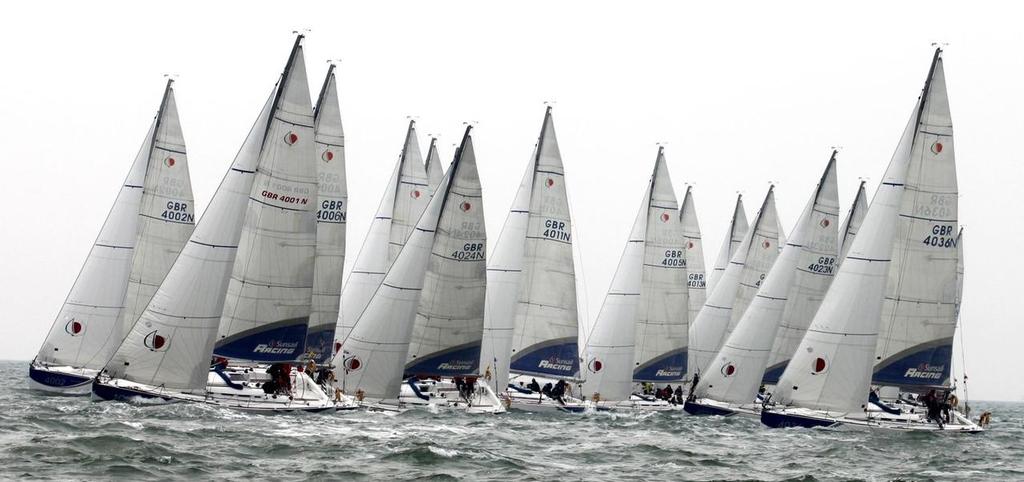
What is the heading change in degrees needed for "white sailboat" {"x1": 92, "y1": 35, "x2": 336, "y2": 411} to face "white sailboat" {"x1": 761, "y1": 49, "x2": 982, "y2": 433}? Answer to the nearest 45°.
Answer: approximately 180°

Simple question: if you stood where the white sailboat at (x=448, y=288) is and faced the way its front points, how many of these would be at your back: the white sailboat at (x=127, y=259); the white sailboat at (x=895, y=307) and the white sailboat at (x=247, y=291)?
1

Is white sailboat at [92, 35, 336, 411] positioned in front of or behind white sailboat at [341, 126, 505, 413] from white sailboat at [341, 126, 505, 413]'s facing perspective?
in front

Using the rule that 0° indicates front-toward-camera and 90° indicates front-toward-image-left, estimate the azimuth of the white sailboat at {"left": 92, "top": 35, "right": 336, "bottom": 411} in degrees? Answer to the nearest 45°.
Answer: approximately 90°

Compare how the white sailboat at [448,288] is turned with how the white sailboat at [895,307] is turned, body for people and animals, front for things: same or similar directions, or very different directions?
same or similar directions

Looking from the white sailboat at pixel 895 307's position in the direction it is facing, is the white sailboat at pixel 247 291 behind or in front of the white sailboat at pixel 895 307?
in front

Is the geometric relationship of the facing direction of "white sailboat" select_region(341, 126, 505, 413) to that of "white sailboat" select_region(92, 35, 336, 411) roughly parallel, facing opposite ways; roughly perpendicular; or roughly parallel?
roughly parallel

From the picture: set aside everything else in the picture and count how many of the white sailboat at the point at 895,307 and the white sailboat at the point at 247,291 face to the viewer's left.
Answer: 2

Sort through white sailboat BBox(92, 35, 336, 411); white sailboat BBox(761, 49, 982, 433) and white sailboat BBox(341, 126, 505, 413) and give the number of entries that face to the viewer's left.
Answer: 3

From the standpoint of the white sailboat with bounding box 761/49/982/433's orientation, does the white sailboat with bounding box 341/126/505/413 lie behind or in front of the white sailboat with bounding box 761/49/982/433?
in front

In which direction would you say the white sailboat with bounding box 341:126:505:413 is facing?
to the viewer's left

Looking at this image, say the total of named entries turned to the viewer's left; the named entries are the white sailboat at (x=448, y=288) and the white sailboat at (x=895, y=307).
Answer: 2

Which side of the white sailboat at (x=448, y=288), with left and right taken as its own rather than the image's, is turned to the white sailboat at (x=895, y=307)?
back

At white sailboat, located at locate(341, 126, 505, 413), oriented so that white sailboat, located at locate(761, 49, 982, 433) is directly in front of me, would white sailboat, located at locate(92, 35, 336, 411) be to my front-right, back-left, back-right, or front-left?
back-right

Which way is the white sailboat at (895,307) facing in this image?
to the viewer's left

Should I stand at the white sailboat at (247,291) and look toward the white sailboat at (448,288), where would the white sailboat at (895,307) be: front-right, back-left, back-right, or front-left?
front-right
